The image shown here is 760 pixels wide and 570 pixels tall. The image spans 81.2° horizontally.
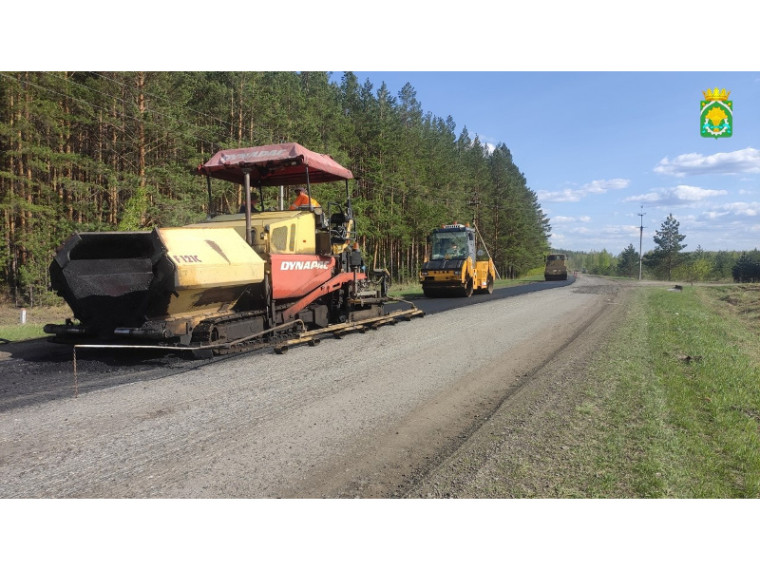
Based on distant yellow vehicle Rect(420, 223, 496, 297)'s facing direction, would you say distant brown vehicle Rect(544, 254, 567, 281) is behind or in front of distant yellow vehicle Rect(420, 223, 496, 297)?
behind

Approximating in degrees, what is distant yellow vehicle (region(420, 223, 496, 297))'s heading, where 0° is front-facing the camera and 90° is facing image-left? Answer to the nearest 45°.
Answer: approximately 45°
